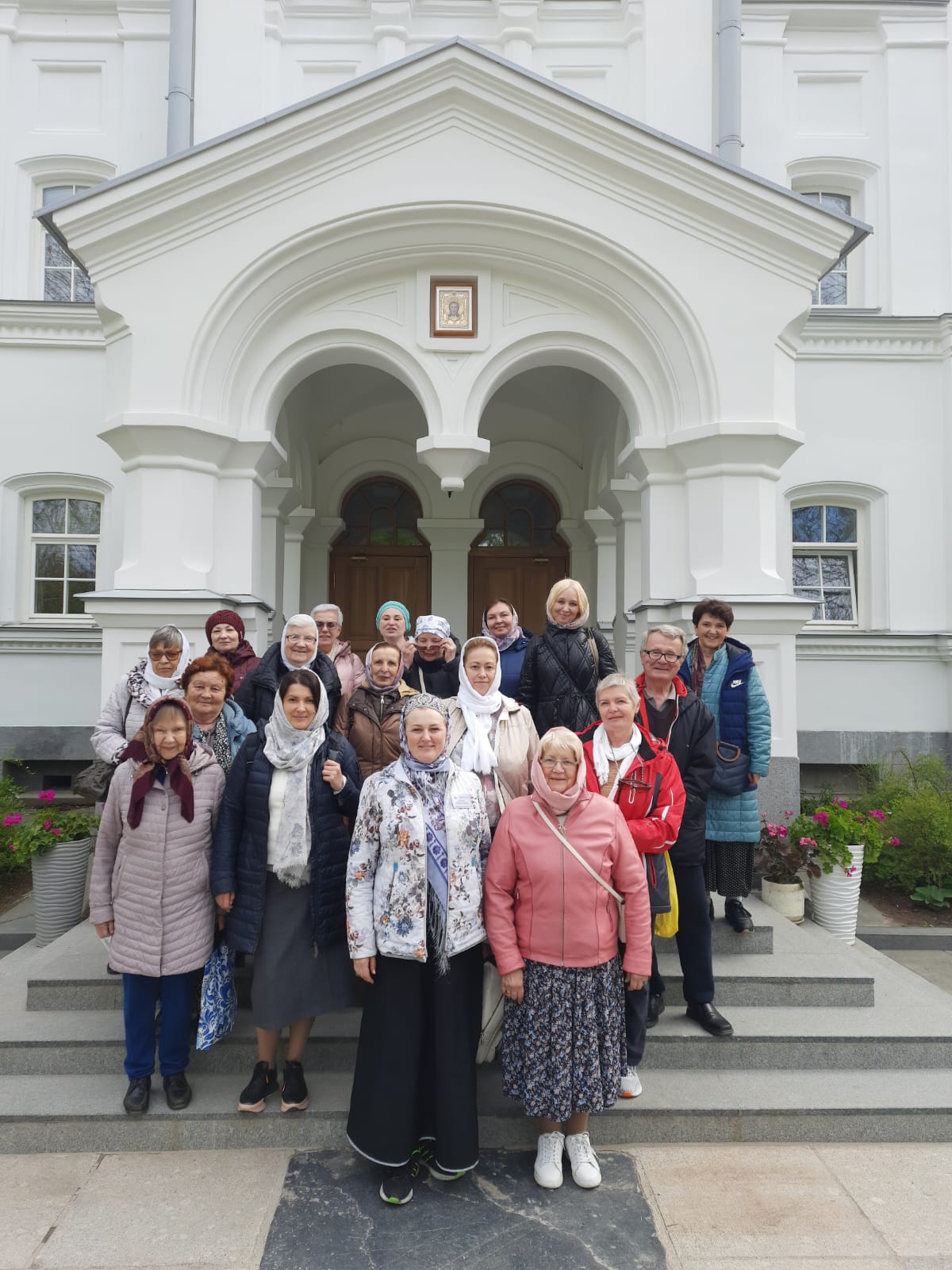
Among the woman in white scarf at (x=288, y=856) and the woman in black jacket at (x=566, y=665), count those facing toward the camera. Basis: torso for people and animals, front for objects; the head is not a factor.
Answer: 2

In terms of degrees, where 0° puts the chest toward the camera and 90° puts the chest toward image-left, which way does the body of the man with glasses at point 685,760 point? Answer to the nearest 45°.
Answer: approximately 0°

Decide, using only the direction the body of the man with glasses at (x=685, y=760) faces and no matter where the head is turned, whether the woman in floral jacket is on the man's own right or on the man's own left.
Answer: on the man's own right

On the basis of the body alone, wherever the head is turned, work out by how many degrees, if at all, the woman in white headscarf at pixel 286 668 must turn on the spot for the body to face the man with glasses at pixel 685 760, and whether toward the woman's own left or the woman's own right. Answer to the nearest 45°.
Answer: approximately 90° to the woman's own left

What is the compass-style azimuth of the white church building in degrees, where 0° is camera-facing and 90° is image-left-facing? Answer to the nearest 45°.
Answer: approximately 0°

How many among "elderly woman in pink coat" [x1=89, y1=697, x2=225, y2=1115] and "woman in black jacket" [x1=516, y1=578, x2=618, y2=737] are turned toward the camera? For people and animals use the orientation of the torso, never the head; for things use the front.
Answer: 2

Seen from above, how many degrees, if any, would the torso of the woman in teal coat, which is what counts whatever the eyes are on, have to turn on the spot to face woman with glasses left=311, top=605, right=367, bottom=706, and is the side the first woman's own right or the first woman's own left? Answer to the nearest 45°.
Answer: approximately 90° to the first woman's own right

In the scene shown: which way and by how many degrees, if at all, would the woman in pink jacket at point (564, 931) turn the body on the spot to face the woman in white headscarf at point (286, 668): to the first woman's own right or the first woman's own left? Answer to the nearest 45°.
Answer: approximately 135° to the first woman's own right

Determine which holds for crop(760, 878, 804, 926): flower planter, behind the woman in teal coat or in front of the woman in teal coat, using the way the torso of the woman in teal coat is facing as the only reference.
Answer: behind
